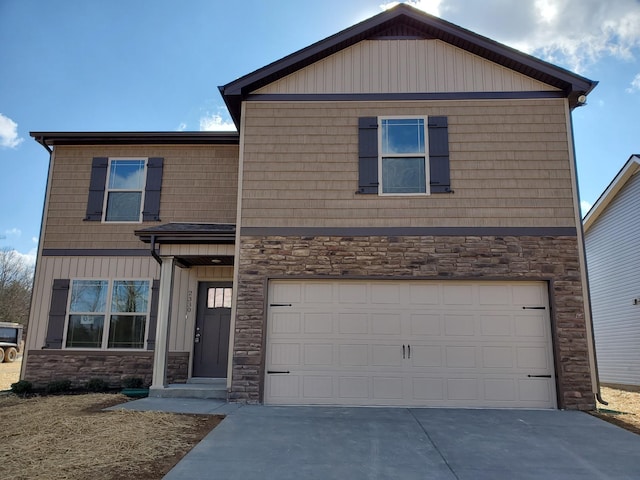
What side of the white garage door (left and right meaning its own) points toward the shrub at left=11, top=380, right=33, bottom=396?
right

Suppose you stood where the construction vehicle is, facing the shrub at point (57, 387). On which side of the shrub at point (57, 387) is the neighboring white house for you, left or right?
left

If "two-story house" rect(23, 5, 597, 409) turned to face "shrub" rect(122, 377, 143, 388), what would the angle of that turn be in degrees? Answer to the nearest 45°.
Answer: approximately 90° to its right

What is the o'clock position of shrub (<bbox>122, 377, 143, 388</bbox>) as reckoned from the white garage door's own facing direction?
The shrub is roughly at 3 o'clock from the white garage door.

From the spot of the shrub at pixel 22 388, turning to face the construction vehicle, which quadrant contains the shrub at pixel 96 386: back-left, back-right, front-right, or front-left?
back-right

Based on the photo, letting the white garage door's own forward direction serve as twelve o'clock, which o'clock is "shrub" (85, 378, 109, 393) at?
The shrub is roughly at 3 o'clock from the white garage door.

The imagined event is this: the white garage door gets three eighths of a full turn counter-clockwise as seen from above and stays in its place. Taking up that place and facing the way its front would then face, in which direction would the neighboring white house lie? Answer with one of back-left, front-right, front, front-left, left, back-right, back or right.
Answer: front

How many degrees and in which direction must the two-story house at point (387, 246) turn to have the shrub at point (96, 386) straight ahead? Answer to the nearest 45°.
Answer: approximately 90° to its right

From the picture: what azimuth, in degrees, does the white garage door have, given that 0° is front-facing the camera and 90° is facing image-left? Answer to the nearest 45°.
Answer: approximately 0°

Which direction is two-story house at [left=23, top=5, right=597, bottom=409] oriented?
toward the camera
